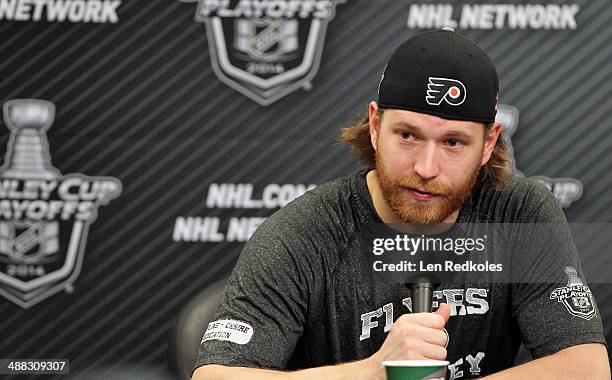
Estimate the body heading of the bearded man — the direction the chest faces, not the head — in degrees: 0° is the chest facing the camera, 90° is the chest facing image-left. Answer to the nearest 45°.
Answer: approximately 0°

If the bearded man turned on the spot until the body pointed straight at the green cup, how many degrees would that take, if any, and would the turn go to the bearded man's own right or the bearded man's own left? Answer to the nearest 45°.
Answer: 0° — they already face it
